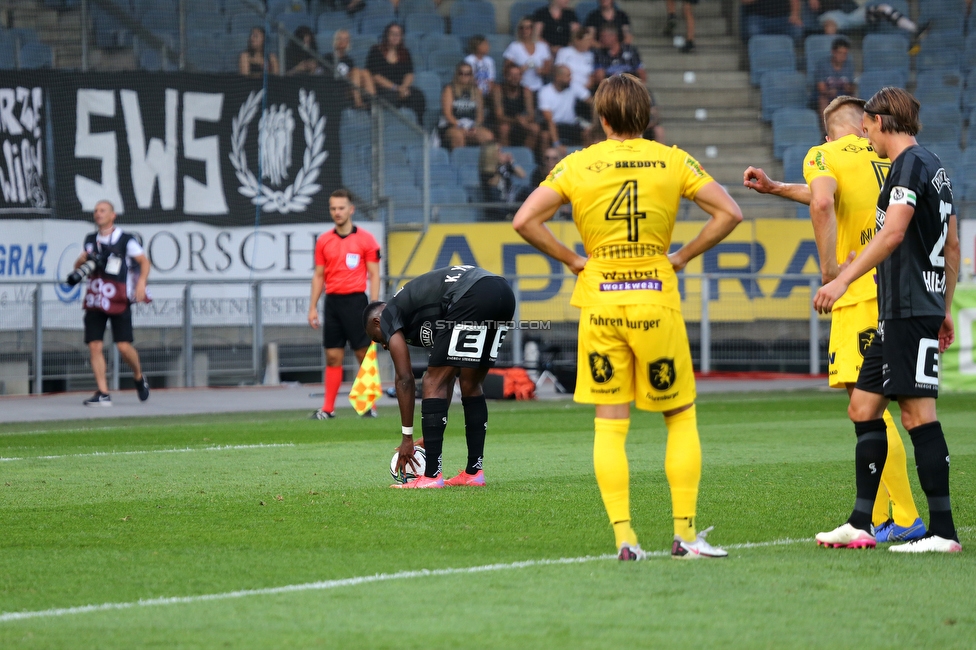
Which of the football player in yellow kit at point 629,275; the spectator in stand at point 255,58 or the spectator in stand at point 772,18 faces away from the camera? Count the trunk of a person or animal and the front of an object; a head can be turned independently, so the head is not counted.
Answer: the football player in yellow kit

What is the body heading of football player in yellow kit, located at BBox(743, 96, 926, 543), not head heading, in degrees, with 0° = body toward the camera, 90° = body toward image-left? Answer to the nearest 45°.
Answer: approximately 135°

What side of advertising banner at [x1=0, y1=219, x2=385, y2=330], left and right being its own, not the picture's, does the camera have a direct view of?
front

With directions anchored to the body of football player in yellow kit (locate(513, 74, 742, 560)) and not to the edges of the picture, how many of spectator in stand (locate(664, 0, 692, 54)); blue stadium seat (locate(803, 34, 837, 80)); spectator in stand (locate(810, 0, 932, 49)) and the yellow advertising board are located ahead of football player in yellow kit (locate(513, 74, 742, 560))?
4

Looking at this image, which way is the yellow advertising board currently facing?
toward the camera

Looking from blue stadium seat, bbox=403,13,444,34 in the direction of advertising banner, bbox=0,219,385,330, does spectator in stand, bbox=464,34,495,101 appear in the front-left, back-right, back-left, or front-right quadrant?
front-left

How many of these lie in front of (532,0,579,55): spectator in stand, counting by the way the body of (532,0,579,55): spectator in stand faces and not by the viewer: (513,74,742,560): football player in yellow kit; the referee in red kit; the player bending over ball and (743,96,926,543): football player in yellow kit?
4

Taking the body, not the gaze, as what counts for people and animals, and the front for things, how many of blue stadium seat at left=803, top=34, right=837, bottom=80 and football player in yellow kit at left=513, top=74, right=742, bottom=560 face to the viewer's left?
0

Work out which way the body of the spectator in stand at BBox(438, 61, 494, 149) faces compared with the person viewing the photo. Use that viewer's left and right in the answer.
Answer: facing the viewer

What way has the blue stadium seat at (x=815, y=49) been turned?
toward the camera

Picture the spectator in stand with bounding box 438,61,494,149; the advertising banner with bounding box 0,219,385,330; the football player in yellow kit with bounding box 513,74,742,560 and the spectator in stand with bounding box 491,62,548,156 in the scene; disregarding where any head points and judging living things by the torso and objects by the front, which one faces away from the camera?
the football player in yellow kit

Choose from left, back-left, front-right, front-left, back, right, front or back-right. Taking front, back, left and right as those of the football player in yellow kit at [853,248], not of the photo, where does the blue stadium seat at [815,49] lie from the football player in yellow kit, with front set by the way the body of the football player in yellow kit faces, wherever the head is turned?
front-right

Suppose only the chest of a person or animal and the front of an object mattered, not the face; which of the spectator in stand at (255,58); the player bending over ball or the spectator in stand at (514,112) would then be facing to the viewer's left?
the player bending over ball

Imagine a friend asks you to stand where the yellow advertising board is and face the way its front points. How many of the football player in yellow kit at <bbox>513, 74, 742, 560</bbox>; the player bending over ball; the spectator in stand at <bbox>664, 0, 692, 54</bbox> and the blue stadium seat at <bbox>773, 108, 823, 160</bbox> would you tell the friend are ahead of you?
2

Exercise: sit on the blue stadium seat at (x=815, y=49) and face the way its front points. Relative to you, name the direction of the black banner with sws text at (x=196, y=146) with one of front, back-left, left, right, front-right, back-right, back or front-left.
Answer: front-right

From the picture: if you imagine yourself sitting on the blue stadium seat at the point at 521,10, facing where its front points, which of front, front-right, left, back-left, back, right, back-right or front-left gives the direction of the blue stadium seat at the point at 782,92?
left

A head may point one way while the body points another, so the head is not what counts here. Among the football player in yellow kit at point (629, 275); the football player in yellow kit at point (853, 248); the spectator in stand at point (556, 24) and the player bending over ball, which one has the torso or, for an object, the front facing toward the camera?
the spectator in stand

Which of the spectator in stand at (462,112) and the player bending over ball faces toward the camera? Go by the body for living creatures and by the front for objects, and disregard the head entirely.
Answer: the spectator in stand

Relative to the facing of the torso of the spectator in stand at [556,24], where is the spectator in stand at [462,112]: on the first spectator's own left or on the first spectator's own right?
on the first spectator's own right
